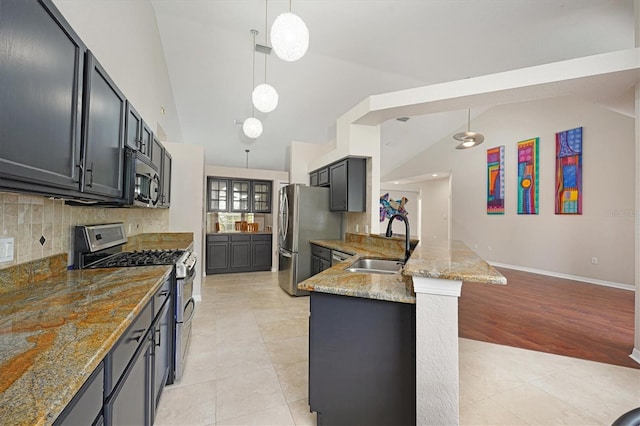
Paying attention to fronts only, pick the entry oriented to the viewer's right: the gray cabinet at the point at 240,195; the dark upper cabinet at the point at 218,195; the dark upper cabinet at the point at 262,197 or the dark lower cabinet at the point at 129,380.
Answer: the dark lower cabinet

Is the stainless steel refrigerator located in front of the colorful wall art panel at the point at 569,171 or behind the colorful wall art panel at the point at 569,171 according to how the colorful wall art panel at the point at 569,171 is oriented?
in front

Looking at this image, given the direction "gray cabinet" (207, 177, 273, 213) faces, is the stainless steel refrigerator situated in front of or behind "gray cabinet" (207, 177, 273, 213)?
in front

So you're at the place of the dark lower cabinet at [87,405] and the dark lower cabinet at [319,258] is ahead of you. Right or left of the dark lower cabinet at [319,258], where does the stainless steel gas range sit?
left

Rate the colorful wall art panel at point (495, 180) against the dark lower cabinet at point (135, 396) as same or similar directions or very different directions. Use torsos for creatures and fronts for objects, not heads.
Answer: very different directions

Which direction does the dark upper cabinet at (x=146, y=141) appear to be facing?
to the viewer's right

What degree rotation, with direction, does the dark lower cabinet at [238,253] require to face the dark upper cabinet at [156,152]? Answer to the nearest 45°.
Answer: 0° — it already faces it

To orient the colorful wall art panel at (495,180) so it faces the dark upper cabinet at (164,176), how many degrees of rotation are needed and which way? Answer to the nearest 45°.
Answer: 0° — it already faces it

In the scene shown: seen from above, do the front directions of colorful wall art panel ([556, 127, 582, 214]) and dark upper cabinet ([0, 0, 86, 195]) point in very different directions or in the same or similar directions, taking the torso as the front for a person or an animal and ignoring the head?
very different directions

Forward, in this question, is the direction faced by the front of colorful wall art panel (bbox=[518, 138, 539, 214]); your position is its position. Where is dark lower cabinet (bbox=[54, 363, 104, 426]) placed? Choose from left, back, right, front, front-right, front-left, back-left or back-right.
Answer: front-left

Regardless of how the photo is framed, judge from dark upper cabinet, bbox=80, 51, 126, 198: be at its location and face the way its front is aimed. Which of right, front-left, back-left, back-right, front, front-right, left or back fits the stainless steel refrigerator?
left

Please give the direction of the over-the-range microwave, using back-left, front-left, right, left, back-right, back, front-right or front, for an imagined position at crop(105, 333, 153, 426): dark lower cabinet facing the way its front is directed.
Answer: left

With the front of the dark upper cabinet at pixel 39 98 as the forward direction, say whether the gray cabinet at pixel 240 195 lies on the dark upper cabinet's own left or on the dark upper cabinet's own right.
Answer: on the dark upper cabinet's own left

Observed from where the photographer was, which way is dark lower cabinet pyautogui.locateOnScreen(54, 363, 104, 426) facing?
facing to the right of the viewer
